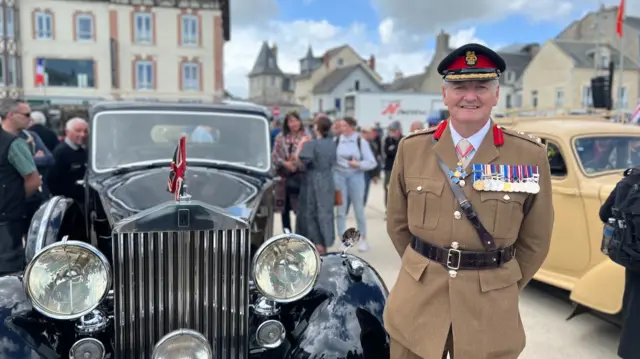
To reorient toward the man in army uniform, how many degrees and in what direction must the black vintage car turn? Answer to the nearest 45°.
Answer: approximately 45° to its left

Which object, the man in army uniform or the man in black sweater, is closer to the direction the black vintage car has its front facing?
the man in army uniform

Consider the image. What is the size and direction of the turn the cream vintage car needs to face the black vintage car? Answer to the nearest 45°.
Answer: approximately 90° to its right

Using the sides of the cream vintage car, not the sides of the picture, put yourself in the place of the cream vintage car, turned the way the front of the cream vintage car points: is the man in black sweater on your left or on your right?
on your right

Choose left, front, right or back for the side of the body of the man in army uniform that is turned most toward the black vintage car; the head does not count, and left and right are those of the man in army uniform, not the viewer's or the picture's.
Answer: right

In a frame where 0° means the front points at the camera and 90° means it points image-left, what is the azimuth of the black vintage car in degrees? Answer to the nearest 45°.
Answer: approximately 0°

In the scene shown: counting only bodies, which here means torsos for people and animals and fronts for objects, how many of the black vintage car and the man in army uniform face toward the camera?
2

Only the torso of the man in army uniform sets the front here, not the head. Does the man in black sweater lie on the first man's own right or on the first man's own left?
on the first man's own right

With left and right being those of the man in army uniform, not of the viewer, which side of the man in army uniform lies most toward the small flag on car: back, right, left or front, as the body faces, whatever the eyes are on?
right
